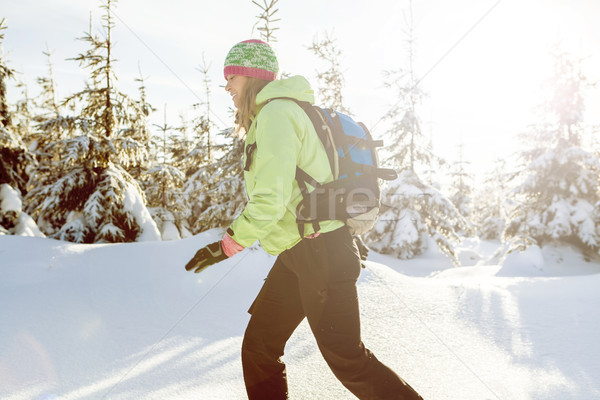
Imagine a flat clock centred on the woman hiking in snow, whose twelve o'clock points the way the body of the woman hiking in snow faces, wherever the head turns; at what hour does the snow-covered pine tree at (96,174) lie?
The snow-covered pine tree is roughly at 2 o'clock from the woman hiking in snow.

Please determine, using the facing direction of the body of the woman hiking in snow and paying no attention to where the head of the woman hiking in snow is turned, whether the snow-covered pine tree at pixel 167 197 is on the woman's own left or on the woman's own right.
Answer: on the woman's own right

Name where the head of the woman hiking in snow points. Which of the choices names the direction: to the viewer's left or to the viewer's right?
to the viewer's left

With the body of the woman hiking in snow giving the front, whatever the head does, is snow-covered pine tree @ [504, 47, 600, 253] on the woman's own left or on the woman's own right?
on the woman's own right

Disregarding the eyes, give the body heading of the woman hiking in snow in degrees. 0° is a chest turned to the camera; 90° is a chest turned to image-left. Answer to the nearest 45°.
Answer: approximately 90°

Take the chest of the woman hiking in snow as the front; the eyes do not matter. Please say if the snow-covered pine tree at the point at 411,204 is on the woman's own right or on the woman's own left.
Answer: on the woman's own right

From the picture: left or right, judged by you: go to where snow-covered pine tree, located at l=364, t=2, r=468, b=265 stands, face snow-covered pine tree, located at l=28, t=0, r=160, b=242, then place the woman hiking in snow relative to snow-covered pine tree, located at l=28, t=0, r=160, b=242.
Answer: left
